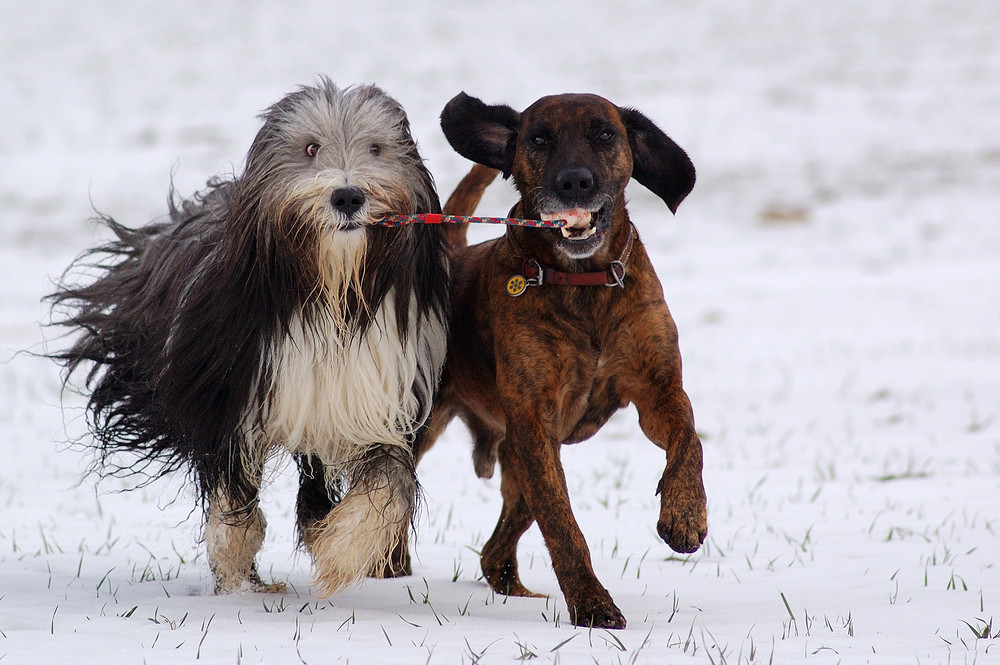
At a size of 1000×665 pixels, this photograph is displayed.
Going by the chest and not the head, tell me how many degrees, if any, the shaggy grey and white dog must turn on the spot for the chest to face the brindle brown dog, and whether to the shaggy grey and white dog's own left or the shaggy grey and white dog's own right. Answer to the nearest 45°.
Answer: approximately 90° to the shaggy grey and white dog's own left

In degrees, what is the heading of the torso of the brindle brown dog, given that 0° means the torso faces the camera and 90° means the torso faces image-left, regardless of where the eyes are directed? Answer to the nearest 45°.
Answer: approximately 315°

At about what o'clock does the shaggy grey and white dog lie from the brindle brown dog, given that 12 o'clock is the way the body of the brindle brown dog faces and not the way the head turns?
The shaggy grey and white dog is roughly at 4 o'clock from the brindle brown dog.

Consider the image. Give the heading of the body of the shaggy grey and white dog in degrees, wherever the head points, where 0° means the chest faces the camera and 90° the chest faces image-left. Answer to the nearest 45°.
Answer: approximately 0°
